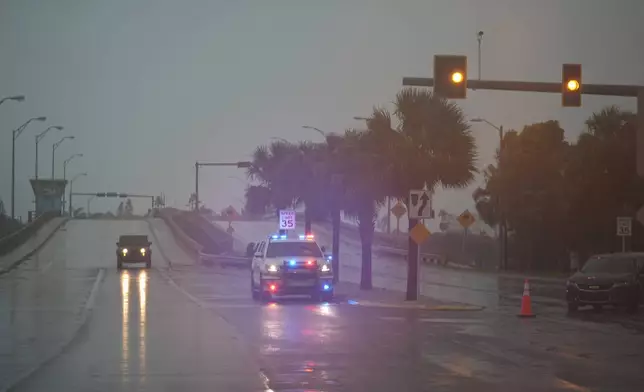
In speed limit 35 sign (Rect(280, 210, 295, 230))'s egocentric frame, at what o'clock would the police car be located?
The police car is roughly at 12 o'clock from the speed limit 35 sign.

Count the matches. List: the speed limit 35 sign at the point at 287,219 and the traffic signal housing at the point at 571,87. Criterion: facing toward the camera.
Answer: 2

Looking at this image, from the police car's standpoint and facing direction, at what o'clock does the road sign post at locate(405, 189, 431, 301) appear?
The road sign post is roughly at 10 o'clock from the police car.

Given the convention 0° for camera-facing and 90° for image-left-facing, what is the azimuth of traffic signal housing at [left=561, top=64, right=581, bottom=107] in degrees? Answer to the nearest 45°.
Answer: approximately 0°

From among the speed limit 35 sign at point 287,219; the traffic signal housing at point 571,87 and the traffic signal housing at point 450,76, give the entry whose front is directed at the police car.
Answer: the speed limit 35 sign

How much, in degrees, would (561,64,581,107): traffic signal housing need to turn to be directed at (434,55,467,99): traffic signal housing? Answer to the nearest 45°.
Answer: approximately 45° to its right

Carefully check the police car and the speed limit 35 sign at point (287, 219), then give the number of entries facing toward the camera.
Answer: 2

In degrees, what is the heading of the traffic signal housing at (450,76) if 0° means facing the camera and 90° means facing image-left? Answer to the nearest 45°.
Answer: approximately 0°

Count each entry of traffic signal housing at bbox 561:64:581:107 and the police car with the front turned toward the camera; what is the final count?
2

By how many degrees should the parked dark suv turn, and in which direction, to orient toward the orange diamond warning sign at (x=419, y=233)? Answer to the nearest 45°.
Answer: approximately 45° to its right

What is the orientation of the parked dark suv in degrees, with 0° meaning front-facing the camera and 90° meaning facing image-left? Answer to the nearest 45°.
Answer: approximately 45°
